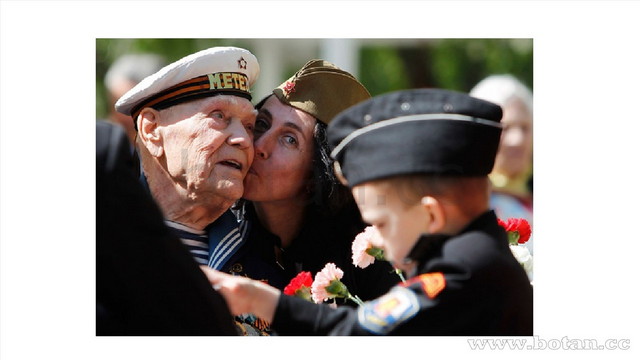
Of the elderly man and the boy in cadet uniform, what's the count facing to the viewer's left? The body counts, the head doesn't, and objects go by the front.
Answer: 1

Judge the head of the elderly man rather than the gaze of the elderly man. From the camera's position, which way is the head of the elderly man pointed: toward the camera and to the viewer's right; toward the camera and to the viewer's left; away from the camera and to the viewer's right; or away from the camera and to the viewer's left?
toward the camera and to the viewer's right

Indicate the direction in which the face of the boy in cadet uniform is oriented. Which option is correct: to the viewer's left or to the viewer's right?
to the viewer's left

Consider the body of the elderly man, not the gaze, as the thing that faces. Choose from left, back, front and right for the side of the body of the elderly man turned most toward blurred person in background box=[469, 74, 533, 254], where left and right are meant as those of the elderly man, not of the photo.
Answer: left

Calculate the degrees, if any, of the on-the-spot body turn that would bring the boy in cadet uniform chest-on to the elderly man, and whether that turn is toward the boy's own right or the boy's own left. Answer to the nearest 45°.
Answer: approximately 45° to the boy's own right

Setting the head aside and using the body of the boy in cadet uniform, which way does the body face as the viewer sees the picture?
to the viewer's left

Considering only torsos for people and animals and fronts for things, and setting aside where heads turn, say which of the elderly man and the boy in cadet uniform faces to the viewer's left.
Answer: the boy in cadet uniform

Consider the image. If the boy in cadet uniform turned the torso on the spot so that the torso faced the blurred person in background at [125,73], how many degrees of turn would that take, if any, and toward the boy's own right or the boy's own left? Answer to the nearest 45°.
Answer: approximately 45° to the boy's own right

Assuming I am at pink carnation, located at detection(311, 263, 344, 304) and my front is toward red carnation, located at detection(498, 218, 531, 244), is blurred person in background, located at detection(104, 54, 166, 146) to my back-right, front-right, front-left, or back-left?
back-left
